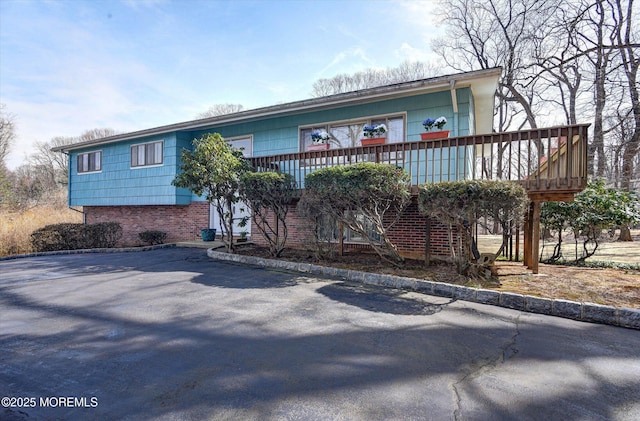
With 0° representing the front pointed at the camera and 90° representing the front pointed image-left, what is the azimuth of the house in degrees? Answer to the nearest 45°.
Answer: approximately 45°

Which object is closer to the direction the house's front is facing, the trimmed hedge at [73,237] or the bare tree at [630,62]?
the trimmed hedge

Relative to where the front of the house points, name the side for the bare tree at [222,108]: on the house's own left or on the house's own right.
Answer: on the house's own right

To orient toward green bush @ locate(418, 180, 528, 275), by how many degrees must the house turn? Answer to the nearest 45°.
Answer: approximately 90° to its left

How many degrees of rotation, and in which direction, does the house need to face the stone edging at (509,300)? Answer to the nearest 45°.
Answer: approximately 90° to its left

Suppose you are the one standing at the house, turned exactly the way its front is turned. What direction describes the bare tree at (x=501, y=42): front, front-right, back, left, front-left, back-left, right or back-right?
back

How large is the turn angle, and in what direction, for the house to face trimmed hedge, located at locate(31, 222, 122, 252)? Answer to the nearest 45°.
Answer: approximately 45° to its right

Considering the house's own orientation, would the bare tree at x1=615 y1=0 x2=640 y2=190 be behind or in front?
behind

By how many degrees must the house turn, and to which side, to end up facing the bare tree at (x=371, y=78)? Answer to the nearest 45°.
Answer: approximately 135° to its right

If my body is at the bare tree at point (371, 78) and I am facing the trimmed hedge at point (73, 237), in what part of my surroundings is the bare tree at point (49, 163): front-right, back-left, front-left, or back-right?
front-right

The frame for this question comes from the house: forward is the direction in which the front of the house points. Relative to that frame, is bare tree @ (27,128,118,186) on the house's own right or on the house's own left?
on the house's own right
